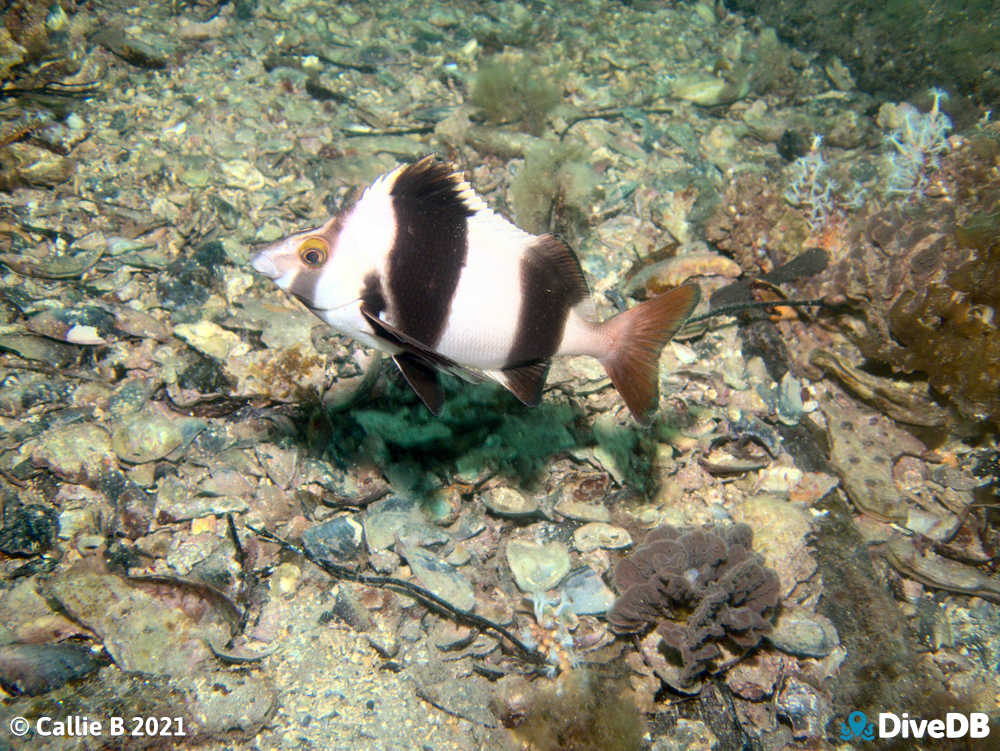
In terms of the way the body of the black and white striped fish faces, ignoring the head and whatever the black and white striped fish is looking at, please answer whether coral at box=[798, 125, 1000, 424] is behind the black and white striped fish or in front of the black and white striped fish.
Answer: behind

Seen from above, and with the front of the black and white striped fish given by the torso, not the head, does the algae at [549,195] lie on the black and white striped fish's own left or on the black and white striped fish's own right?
on the black and white striped fish's own right

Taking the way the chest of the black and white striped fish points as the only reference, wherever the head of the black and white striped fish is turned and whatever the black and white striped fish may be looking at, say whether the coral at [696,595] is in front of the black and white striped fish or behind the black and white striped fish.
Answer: behind

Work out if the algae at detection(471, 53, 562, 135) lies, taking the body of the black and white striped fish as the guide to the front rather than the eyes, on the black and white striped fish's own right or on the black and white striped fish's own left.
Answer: on the black and white striped fish's own right

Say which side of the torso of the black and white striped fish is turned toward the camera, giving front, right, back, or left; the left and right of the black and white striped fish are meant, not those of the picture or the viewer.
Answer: left

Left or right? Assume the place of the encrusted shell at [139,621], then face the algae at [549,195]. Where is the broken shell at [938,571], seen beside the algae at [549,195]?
right

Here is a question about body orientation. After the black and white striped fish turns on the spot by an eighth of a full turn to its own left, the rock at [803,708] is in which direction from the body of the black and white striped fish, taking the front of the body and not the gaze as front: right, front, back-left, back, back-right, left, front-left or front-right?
back-left

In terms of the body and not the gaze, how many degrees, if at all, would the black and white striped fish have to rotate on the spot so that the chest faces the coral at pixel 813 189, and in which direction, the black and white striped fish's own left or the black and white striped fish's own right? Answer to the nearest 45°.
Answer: approximately 135° to the black and white striped fish's own right

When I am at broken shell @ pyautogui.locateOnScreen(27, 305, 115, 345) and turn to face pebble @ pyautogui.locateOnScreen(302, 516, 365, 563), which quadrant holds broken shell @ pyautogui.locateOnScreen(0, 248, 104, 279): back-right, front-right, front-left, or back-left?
back-left
